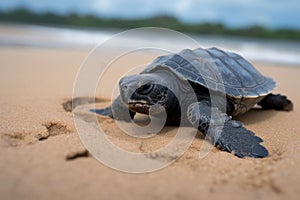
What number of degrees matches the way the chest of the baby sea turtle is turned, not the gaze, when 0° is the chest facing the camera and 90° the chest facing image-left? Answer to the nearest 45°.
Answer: approximately 45°
